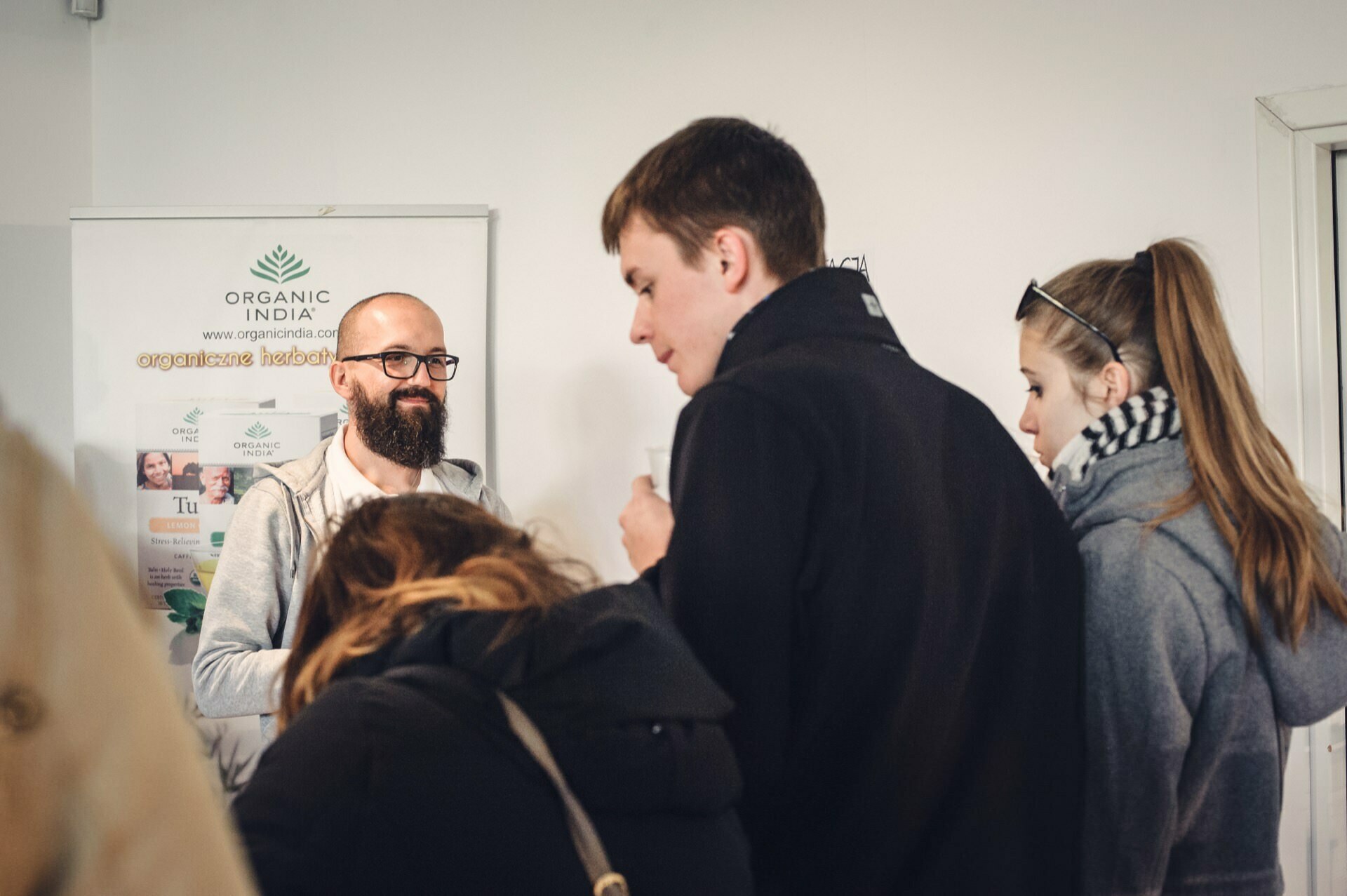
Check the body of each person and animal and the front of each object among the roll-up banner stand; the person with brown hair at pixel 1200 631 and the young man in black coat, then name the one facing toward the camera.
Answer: the roll-up banner stand

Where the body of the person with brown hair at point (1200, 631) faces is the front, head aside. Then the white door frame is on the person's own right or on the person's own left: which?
on the person's own right

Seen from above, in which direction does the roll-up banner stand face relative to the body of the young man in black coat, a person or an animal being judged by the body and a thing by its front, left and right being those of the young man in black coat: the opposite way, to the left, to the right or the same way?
the opposite way

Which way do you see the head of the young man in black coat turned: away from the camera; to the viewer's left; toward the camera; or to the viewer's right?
to the viewer's left

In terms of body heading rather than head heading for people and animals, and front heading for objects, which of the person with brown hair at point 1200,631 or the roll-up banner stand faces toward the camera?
the roll-up banner stand

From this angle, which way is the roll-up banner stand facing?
toward the camera

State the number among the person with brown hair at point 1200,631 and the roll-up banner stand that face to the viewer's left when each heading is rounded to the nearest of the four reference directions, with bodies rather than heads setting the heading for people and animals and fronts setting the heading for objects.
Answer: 1

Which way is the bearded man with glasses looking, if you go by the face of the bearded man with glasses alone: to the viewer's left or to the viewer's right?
to the viewer's right

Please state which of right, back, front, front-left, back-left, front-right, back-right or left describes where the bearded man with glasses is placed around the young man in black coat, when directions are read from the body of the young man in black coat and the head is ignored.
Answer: front

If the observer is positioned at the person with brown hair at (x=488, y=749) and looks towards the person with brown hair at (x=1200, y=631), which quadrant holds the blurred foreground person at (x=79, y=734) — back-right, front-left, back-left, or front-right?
back-right

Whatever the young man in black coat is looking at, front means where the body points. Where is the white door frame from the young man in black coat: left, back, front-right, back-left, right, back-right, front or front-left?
right

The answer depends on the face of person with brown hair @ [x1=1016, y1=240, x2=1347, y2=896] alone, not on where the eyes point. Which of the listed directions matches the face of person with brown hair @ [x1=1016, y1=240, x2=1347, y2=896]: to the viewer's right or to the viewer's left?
to the viewer's left

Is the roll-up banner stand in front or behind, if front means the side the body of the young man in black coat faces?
in front

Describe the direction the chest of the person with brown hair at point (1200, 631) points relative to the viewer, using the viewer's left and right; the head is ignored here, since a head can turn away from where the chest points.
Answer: facing to the left of the viewer

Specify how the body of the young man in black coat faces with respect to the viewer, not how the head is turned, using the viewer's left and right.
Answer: facing away from the viewer and to the left of the viewer

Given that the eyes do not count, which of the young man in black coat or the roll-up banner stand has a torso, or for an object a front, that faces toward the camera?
the roll-up banner stand

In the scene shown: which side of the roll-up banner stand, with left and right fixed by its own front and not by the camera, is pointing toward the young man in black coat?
front
